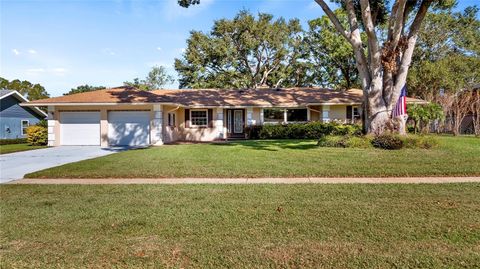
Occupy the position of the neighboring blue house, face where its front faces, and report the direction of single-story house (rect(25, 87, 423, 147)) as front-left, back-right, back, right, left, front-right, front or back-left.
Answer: front-left

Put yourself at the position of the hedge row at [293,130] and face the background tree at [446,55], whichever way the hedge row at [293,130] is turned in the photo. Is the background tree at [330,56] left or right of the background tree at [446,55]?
left

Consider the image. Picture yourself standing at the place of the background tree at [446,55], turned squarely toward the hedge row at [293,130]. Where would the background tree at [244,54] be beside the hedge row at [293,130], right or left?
right

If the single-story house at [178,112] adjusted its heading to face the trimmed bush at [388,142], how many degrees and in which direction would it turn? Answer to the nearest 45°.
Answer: approximately 45° to its left

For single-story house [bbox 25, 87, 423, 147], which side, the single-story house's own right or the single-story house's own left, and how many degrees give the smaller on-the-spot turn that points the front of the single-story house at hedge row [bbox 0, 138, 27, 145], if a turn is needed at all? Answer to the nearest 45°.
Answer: approximately 90° to the single-story house's own right

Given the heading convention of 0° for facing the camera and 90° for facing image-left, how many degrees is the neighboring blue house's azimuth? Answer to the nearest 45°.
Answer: approximately 0°

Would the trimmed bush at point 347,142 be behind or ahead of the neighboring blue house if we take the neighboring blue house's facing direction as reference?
ahead

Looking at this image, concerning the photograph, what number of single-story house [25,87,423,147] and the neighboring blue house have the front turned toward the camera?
2

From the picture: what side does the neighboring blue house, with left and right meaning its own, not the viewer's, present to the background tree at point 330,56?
left

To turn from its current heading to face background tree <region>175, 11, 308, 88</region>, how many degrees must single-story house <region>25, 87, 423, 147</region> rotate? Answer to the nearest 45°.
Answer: approximately 135° to its left

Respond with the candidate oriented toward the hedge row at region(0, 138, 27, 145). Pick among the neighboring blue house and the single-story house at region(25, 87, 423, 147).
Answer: the neighboring blue house

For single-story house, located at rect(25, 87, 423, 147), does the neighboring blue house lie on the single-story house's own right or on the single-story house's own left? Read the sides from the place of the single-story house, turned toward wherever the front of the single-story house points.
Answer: on the single-story house's own right

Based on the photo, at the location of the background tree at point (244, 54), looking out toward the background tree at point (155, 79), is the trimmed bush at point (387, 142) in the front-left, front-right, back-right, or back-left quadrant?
back-left

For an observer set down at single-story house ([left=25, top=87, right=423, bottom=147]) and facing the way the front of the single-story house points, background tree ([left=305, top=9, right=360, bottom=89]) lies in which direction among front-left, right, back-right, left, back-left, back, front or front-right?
back-left

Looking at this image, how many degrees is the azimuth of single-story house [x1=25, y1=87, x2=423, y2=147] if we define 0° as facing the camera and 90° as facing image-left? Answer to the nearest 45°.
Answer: approximately 0°

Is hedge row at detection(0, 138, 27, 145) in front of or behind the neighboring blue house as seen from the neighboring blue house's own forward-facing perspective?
in front
